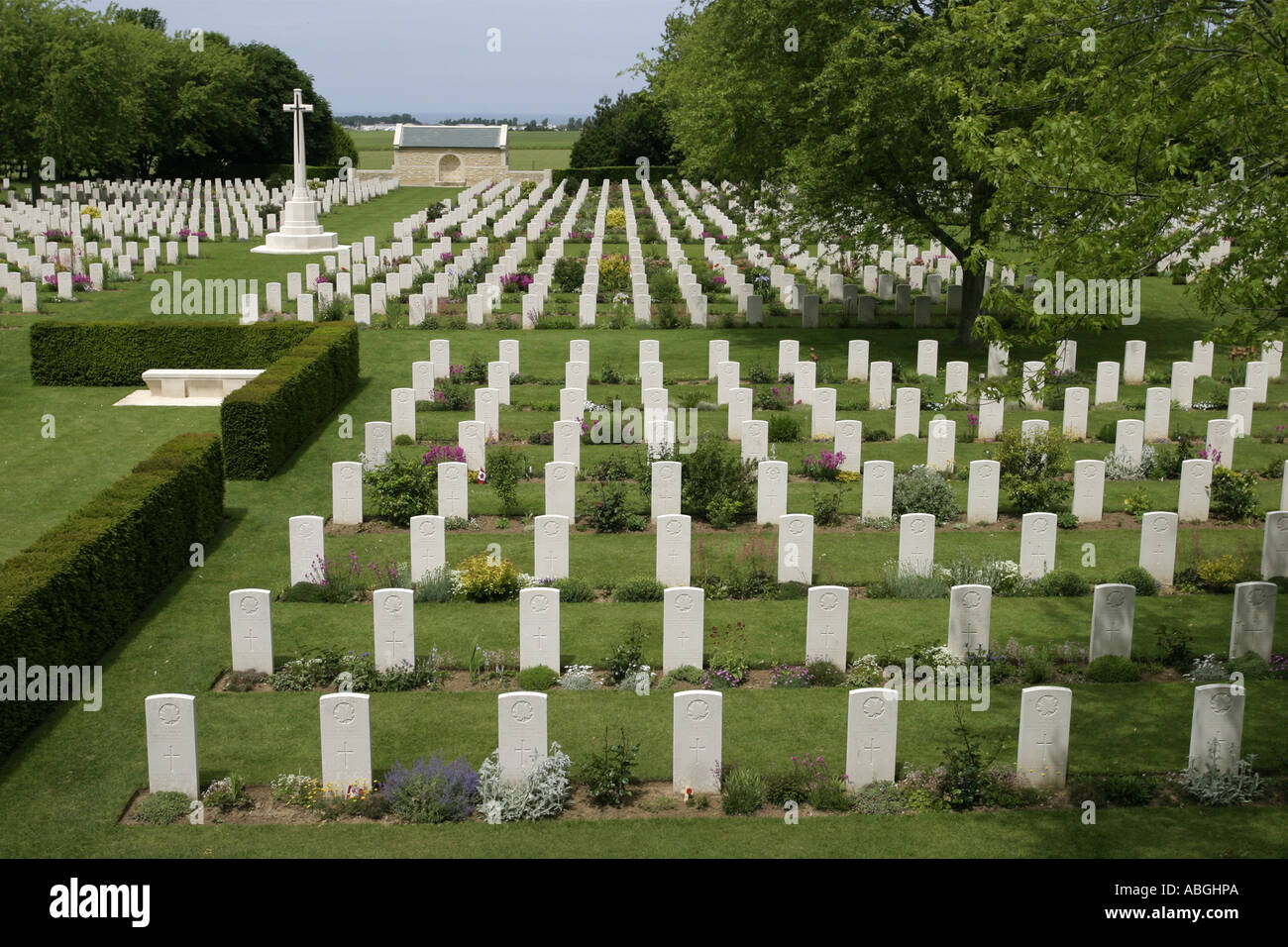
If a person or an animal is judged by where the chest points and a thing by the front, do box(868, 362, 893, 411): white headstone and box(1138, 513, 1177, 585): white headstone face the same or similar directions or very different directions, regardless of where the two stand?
same or similar directions

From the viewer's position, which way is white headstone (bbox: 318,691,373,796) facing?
facing the viewer

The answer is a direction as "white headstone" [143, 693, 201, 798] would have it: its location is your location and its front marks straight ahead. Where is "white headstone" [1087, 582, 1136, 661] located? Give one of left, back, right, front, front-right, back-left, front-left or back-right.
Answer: left

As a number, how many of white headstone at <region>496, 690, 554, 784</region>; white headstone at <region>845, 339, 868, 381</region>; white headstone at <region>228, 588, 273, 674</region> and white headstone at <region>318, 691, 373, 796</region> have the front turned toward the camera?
4

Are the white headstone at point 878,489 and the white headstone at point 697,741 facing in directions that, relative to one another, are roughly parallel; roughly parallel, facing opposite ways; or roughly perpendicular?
roughly parallel

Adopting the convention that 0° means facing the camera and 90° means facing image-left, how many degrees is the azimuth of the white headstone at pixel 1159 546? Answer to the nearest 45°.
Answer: approximately 0°

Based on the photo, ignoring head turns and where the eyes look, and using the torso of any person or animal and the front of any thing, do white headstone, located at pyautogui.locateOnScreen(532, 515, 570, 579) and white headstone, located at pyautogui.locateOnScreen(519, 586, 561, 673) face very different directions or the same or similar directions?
same or similar directions

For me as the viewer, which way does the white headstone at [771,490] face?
facing the viewer

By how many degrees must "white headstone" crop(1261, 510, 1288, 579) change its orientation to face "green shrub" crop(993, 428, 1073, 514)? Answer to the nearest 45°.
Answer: approximately 135° to its right

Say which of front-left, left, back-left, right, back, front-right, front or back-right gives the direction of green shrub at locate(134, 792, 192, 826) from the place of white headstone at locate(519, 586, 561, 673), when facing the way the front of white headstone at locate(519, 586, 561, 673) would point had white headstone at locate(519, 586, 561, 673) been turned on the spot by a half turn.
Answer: back-left

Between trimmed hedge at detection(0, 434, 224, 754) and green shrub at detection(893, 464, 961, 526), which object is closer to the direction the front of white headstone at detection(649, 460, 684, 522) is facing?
the trimmed hedge

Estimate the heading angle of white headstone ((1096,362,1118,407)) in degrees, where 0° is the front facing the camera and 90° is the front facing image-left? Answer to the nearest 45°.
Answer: approximately 0°

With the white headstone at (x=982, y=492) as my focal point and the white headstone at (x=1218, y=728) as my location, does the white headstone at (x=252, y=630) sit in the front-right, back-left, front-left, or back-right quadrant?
front-left
